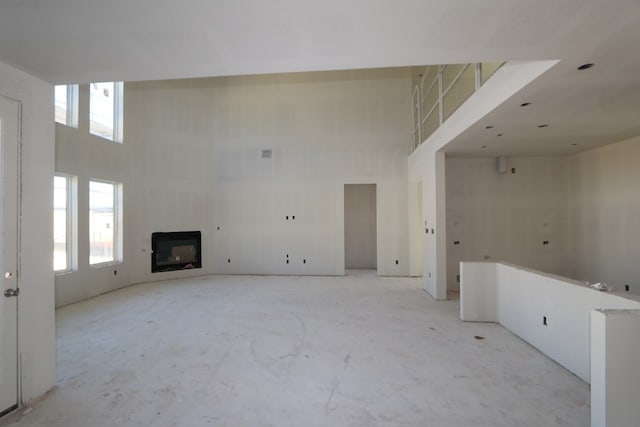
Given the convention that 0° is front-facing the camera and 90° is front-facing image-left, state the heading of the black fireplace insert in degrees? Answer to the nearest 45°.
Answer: approximately 0°

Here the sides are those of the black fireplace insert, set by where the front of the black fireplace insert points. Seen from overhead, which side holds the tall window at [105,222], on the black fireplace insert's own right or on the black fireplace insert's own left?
on the black fireplace insert's own right

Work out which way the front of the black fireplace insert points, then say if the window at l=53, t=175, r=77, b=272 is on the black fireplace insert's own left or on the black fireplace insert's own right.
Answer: on the black fireplace insert's own right
